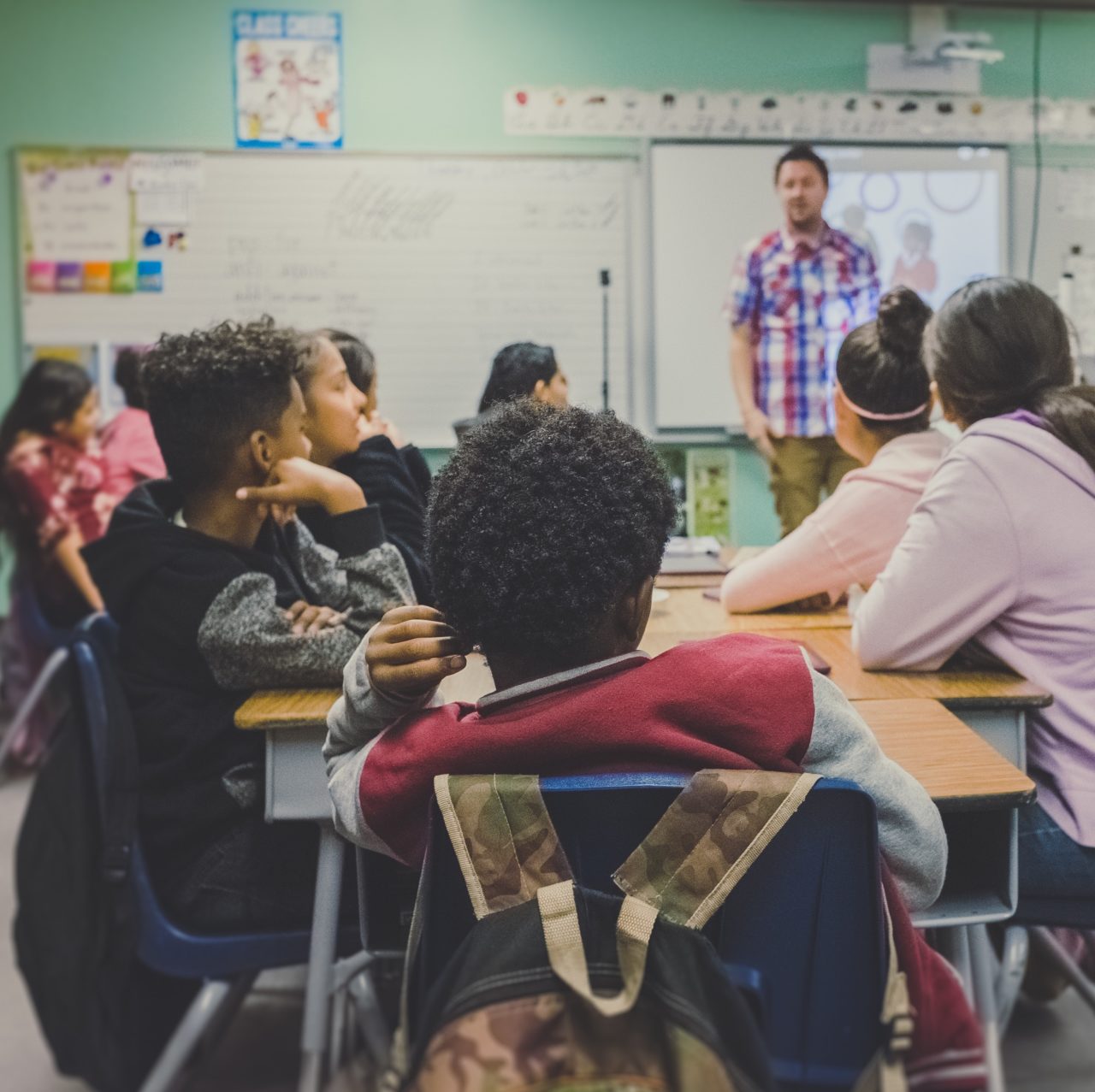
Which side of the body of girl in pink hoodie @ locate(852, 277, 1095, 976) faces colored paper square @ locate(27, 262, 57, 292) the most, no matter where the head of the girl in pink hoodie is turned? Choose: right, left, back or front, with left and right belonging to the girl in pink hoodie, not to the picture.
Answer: front

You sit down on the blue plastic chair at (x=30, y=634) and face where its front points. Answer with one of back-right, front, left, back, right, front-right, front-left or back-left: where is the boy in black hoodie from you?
right

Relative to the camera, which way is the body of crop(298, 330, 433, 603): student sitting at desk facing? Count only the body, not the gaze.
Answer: to the viewer's right

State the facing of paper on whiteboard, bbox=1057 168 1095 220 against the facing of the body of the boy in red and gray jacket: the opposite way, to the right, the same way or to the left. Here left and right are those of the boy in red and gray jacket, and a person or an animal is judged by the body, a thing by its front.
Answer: the opposite way

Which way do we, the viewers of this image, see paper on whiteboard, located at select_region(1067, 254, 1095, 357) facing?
facing the viewer

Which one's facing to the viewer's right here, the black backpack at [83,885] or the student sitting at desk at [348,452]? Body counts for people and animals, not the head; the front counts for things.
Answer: the student sitting at desk

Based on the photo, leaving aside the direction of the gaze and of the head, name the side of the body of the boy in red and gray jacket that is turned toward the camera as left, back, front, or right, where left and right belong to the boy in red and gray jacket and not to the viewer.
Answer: back

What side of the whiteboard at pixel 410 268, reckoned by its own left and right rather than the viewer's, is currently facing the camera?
front

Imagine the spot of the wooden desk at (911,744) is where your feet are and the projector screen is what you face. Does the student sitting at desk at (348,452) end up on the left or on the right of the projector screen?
left

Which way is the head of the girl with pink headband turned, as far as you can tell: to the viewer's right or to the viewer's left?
to the viewer's left

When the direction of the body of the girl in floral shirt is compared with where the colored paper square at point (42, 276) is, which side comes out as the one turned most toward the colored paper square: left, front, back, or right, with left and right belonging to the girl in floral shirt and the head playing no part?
left

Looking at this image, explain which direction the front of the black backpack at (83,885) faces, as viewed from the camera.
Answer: facing to the left of the viewer

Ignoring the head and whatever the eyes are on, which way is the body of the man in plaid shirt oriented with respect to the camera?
toward the camera
